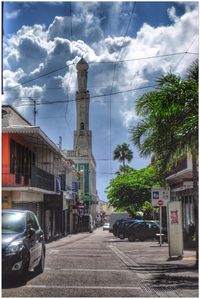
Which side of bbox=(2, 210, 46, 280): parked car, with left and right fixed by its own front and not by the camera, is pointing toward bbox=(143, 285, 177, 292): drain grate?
left

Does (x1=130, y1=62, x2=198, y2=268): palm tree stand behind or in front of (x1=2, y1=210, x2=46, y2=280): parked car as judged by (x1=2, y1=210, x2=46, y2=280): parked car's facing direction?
behind

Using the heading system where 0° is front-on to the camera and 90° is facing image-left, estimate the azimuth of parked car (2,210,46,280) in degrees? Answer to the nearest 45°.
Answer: approximately 45°

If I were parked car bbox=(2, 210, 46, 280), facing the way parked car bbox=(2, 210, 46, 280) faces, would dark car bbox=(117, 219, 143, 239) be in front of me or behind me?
behind
